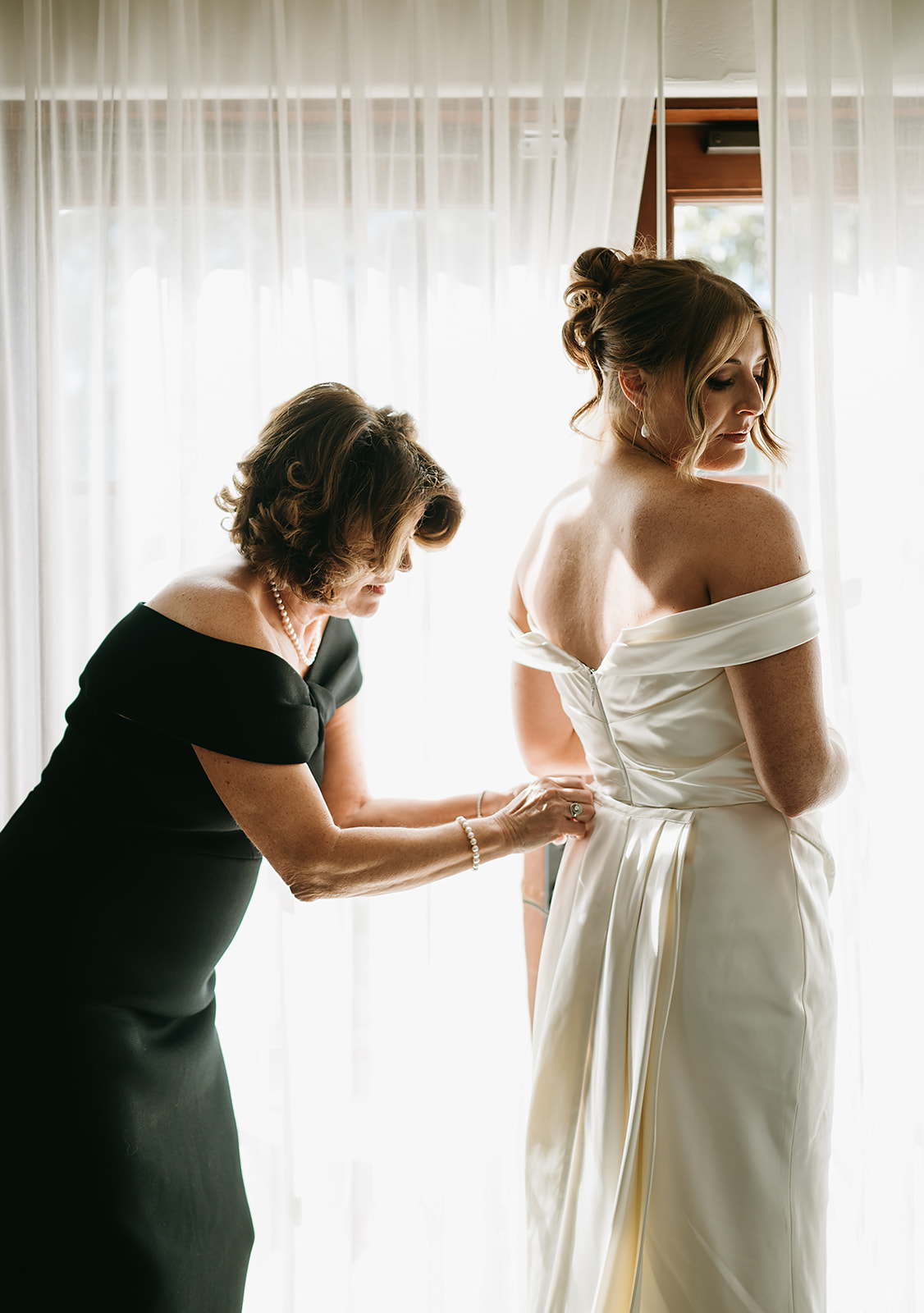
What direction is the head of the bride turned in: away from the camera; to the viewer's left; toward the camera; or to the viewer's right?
to the viewer's right

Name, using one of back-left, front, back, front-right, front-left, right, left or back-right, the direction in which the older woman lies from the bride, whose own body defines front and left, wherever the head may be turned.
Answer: back-left

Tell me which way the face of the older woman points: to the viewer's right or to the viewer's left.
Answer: to the viewer's right

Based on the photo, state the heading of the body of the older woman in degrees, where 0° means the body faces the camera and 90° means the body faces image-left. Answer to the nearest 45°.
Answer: approximately 270°

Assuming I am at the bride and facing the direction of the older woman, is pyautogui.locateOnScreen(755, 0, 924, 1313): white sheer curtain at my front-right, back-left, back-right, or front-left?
back-right

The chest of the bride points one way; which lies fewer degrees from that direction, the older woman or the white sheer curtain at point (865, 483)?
the white sheer curtain

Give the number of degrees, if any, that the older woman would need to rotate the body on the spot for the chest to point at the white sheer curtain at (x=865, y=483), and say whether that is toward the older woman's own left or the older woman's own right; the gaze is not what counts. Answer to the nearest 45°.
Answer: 0° — they already face it
